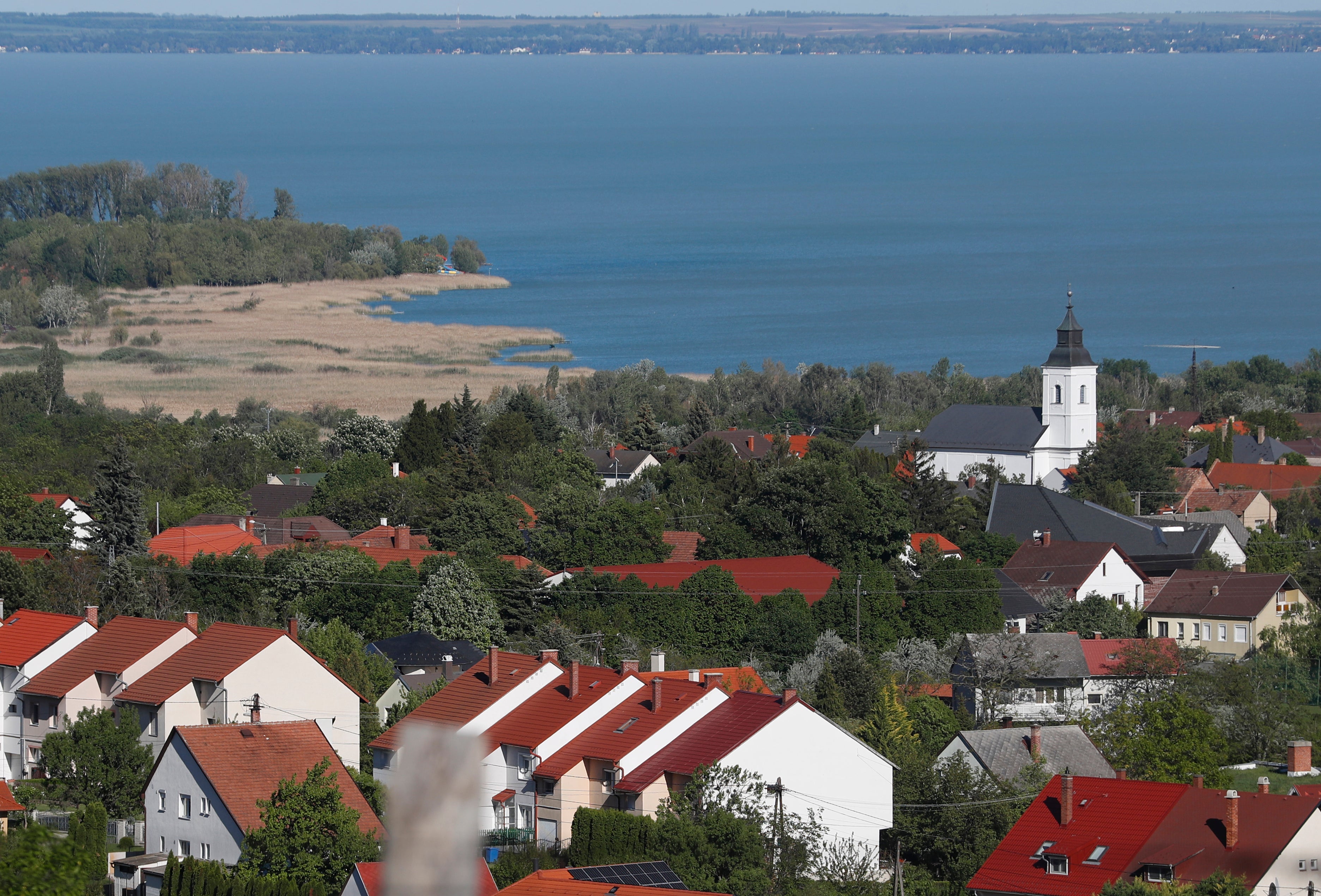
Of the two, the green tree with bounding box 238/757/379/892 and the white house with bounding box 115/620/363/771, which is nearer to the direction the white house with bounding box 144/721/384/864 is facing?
the green tree

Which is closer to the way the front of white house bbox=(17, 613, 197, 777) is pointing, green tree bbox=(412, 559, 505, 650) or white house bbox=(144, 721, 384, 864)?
the white house

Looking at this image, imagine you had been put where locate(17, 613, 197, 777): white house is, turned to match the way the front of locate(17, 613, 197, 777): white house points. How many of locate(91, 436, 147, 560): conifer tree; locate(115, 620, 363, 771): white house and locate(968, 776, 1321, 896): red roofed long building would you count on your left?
2

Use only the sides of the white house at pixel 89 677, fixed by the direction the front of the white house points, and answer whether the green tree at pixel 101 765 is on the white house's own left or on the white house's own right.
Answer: on the white house's own left

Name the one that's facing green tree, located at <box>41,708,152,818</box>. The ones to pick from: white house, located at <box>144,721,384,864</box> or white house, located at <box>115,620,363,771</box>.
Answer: white house, located at <box>115,620,363,771</box>

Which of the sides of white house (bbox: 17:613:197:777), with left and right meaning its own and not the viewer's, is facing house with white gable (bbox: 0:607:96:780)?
right

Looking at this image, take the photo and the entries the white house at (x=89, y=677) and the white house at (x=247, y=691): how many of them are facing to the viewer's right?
0

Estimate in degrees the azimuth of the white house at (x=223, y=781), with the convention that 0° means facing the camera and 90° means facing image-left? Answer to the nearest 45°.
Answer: approximately 45°

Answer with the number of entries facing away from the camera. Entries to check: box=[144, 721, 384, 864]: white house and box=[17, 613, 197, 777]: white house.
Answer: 0

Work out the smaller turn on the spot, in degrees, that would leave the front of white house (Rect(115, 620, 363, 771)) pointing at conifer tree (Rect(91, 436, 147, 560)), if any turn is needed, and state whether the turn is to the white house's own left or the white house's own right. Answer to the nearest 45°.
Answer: approximately 135° to the white house's own right

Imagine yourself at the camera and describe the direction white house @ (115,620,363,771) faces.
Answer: facing the viewer and to the left of the viewer

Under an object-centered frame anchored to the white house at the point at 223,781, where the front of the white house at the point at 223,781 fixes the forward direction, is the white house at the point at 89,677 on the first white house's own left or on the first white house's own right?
on the first white house's own right

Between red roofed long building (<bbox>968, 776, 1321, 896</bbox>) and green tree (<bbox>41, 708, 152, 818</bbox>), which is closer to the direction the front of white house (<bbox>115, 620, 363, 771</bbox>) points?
the green tree

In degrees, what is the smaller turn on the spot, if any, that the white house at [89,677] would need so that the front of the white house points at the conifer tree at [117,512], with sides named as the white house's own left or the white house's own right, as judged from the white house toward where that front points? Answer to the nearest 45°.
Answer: approximately 135° to the white house's own right
